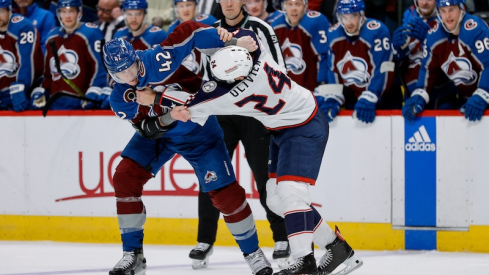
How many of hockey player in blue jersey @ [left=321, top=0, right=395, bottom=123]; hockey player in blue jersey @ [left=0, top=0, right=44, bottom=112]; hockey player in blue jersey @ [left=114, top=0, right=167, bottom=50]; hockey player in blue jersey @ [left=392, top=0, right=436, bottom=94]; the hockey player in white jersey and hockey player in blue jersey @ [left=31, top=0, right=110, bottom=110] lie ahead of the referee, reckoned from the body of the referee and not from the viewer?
1

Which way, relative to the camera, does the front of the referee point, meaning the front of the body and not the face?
toward the camera

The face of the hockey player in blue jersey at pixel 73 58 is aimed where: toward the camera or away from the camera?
toward the camera

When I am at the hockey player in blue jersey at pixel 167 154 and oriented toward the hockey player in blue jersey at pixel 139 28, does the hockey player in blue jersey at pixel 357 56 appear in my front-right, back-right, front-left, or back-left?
front-right

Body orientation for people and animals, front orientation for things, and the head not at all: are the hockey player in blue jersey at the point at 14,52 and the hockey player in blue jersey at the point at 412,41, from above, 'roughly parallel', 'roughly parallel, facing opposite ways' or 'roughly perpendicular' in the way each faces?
roughly parallel

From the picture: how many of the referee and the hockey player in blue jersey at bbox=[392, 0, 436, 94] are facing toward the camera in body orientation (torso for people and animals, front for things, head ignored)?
2

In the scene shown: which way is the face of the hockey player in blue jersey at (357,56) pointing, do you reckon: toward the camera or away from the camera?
toward the camera

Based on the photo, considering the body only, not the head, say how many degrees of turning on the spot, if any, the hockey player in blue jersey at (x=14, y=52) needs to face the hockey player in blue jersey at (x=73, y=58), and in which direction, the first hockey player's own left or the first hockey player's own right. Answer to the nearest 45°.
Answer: approximately 90° to the first hockey player's own left

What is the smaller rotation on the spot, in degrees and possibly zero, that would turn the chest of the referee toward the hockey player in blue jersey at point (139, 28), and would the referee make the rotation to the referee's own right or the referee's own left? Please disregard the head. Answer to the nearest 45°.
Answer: approximately 135° to the referee's own right

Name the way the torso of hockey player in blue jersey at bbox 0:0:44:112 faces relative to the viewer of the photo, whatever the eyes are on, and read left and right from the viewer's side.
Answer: facing the viewer and to the left of the viewer

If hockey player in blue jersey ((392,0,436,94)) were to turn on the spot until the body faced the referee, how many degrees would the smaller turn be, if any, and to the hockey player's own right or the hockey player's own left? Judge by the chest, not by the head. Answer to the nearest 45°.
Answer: approximately 45° to the hockey player's own right

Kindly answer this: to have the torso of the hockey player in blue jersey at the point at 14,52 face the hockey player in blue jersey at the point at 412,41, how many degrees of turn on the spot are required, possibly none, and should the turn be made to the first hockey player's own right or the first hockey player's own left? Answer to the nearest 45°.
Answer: approximately 90° to the first hockey player's own left

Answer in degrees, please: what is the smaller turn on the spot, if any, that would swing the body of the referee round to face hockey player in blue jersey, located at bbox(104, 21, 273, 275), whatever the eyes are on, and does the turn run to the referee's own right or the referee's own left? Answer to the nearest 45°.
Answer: approximately 45° to the referee's own right

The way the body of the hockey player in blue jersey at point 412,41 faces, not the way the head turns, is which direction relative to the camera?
toward the camera

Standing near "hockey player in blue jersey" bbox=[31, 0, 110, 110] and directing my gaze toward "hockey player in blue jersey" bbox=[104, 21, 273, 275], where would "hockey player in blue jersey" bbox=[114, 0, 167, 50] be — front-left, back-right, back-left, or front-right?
front-left
